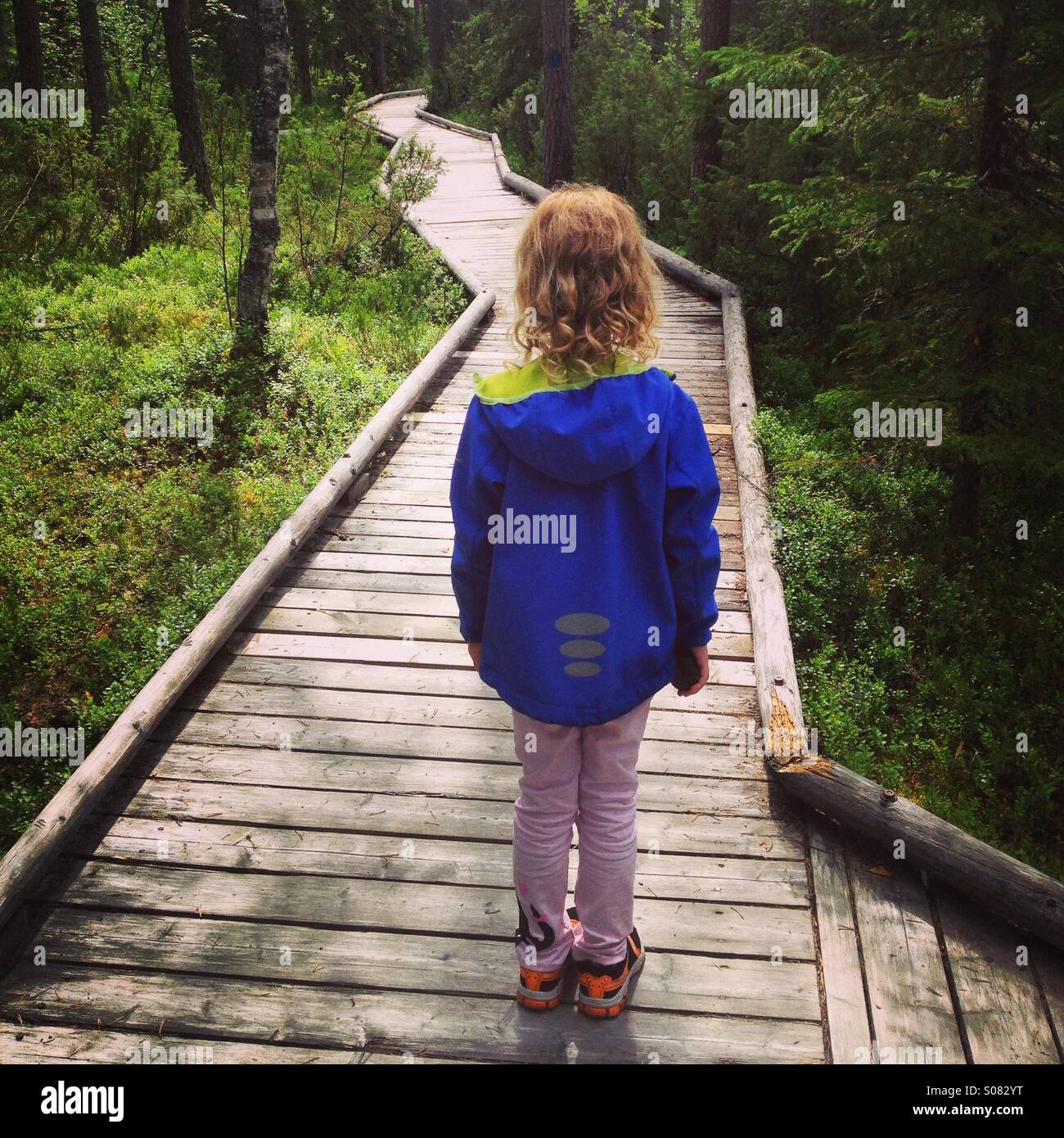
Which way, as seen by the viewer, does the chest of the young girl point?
away from the camera

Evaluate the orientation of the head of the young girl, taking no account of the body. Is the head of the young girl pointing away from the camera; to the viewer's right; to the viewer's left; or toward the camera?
away from the camera
